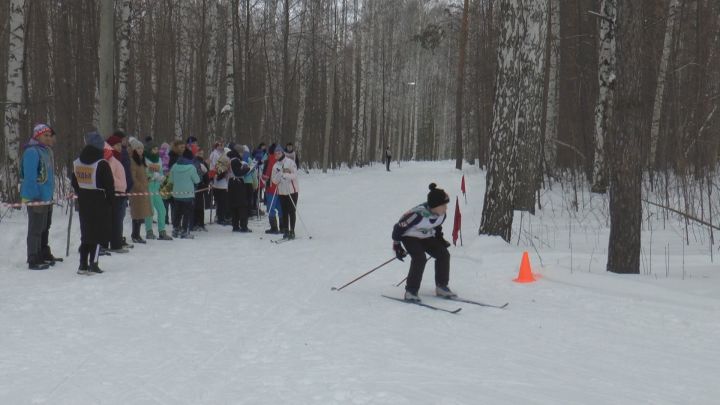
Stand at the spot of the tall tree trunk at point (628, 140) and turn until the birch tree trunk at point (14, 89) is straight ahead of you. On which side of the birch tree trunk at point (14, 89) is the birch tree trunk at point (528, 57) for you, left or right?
right

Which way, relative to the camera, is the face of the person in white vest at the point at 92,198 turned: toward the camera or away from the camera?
away from the camera

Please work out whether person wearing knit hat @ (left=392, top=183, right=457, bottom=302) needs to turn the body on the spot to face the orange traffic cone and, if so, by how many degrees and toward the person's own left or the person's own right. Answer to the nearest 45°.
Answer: approximately 90° to the person's own left

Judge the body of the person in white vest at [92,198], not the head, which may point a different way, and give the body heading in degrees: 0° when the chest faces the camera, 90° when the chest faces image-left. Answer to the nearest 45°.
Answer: approximately 225°

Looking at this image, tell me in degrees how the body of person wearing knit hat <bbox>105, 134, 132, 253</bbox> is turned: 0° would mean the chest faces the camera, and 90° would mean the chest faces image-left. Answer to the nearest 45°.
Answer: approximately 270°

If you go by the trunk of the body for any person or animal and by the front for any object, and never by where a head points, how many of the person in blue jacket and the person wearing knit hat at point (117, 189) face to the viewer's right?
2

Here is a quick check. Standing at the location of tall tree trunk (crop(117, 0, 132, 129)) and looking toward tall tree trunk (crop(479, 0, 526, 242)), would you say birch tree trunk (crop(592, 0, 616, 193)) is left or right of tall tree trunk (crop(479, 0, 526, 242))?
left
